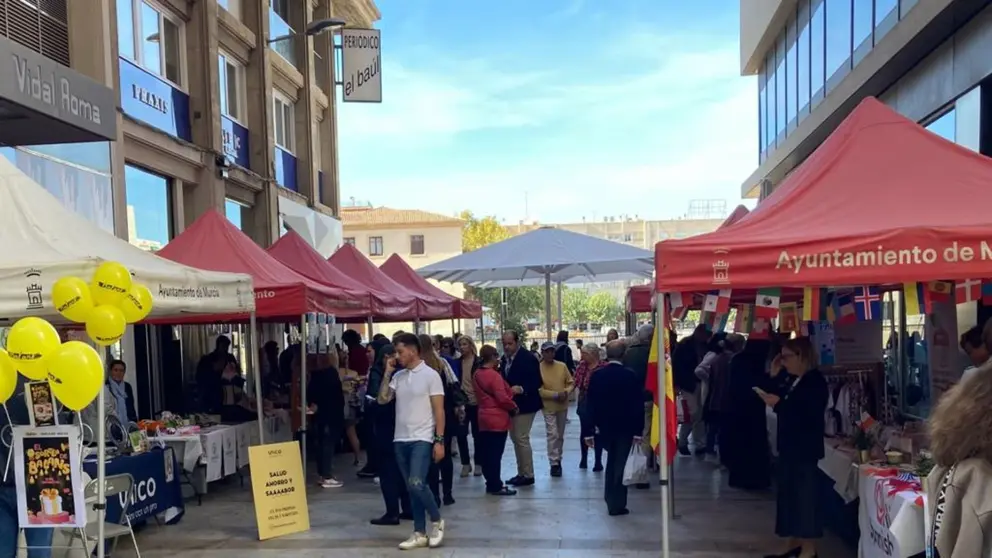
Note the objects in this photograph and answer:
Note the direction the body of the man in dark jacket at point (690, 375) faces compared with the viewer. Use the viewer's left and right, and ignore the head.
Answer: facing to the right of the viewer

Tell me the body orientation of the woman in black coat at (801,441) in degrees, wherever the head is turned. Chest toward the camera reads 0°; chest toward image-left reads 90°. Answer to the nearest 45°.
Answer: approximately 90°

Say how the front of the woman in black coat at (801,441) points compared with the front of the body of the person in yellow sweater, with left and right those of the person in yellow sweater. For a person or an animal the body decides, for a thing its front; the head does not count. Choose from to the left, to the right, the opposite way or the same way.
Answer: to the right

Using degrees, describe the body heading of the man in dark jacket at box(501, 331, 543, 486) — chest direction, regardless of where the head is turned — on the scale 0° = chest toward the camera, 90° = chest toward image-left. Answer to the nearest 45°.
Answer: approximately 45°

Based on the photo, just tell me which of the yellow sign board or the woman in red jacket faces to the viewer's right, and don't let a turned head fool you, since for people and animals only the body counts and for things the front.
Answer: the woman in red jacket

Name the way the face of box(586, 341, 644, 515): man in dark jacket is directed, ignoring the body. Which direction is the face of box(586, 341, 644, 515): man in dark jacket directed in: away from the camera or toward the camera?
away from the camera

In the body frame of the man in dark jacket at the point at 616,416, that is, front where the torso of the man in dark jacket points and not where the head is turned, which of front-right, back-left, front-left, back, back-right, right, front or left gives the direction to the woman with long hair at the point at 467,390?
front-left
